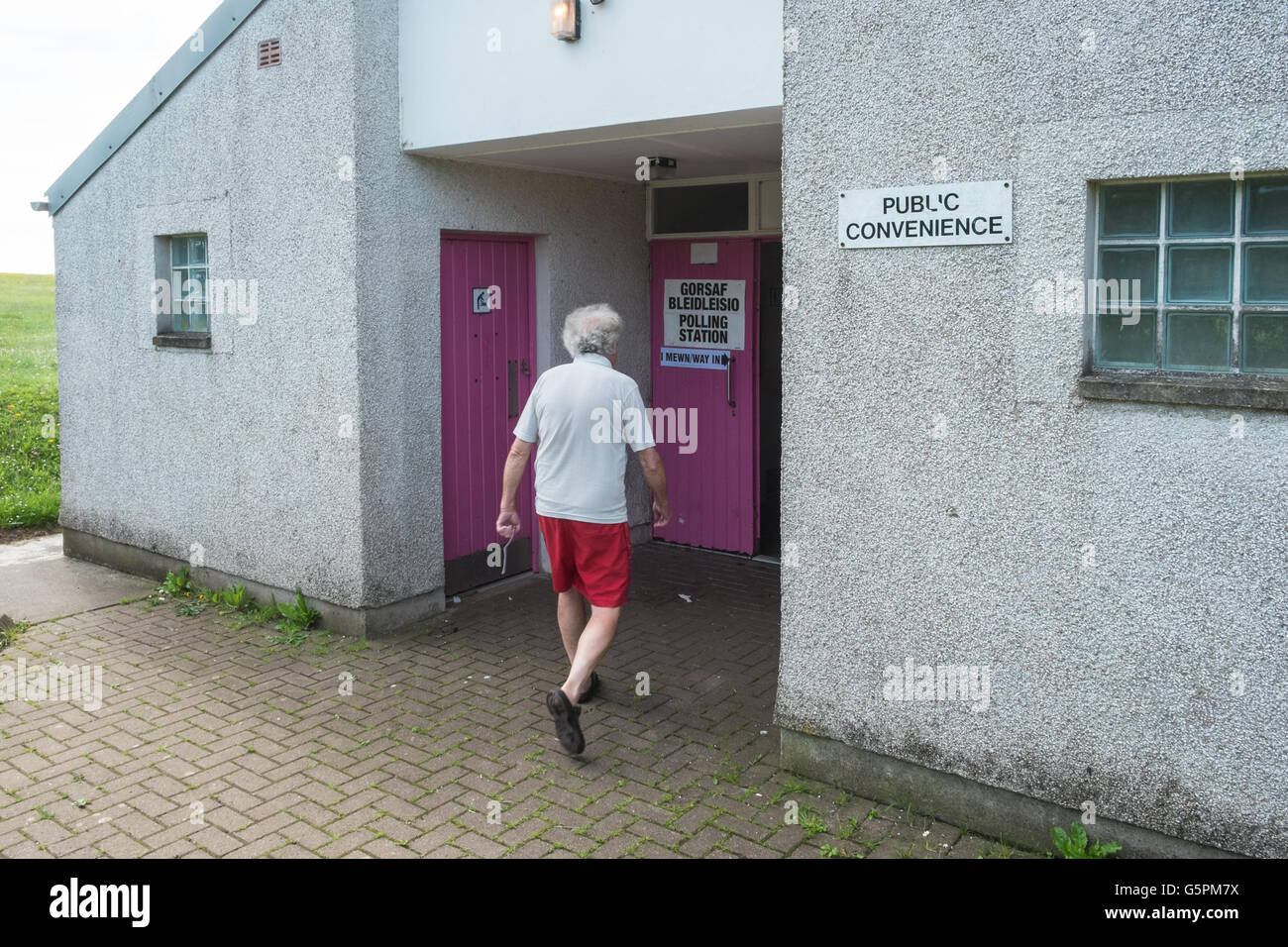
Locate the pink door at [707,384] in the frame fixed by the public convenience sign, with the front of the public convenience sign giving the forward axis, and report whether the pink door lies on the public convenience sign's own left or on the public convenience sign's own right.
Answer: on the public convenience sign's own right

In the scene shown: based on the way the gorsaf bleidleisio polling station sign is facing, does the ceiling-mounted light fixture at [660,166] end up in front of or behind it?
in front

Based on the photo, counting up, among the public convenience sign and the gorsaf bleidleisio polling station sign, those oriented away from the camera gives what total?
0

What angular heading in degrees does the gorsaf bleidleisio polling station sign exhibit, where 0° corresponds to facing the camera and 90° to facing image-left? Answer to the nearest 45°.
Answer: approximately 0°

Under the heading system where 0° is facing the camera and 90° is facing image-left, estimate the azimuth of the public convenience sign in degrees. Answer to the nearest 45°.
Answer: approximately 45°

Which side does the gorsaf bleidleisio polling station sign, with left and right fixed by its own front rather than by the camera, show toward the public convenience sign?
front

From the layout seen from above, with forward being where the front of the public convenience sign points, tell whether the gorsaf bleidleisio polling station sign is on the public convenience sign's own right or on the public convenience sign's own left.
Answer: on the public convenience sign's own right
